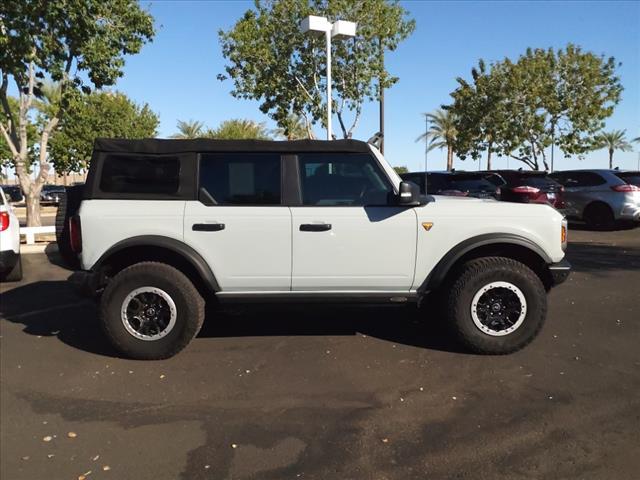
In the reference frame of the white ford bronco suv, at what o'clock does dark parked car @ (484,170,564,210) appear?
The dark parked car is roughly at 10 o'clock from the white ford bronco suv.

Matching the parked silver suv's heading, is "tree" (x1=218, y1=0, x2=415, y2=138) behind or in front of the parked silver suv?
in front

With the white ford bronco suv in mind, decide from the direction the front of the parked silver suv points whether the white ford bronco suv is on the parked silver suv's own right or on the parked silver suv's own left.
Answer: on the parked silver suv's own left

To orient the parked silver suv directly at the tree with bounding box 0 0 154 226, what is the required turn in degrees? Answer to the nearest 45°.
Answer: approximately 90° to its left

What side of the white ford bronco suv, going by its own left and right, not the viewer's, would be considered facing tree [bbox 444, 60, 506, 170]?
left

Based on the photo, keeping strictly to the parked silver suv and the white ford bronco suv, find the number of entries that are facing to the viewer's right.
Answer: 1

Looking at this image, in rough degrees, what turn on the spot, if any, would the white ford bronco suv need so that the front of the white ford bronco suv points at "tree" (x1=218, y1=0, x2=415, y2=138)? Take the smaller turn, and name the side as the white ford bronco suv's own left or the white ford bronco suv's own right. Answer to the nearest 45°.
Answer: approximately 90° to the white ford bronco suv's own left

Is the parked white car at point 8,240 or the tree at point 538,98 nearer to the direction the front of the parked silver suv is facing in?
the tree

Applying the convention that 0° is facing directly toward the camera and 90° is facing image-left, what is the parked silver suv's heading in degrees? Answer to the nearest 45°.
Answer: approximately 135°

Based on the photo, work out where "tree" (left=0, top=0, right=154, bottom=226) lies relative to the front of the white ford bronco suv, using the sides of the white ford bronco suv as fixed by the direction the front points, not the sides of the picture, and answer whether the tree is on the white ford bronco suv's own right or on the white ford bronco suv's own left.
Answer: on the white ford bronco suv's own left

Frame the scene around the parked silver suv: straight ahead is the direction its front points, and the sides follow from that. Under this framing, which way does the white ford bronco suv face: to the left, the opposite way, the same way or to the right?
to the right

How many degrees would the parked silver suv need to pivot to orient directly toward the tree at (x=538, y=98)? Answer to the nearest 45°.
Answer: approximately 45° to its right

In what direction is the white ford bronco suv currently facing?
to the viewer's right

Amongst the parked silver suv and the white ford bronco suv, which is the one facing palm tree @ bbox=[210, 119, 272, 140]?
the parked silver suv
